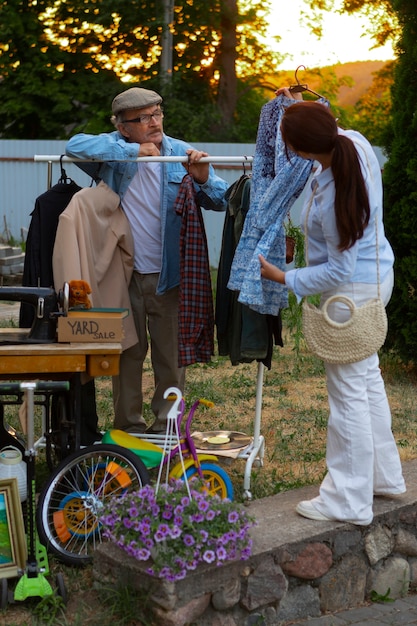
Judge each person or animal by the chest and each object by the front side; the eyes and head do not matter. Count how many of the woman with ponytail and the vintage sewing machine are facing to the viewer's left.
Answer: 1

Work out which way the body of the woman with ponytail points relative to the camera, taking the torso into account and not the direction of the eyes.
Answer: to the viewer's left

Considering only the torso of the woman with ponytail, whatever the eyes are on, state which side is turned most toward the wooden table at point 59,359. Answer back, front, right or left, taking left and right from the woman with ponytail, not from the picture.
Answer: front

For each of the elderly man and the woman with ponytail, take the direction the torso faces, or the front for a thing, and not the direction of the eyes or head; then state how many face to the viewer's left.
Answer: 1

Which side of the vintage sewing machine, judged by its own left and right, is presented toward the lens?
front

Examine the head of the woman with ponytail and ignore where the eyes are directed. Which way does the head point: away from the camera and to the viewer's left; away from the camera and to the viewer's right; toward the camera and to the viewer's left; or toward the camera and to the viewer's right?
away from the camera and to the viewer's left

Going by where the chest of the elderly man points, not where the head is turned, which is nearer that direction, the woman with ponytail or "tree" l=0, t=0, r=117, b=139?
the woman with ponytail

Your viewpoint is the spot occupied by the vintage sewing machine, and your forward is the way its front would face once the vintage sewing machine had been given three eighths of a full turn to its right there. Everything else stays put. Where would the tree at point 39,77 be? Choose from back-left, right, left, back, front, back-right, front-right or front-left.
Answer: front-right

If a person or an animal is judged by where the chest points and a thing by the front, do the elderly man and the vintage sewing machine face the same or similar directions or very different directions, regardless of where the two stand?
same or similar directions

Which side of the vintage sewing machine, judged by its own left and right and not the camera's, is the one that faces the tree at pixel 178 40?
back

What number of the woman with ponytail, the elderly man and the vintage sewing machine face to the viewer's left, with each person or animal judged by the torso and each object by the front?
1

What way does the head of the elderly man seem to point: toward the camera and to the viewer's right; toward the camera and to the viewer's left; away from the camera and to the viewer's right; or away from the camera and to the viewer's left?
toward the camera and to the viewer's right

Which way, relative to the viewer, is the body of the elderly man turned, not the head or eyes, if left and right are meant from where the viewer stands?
facing the viewer
